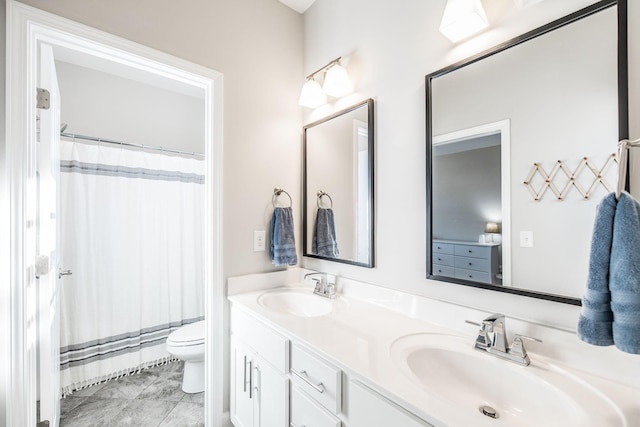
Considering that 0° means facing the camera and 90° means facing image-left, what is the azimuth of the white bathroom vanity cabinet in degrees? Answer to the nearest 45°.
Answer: approximately 45°

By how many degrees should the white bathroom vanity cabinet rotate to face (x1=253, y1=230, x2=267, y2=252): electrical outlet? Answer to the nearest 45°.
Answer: approximately 90° to its right

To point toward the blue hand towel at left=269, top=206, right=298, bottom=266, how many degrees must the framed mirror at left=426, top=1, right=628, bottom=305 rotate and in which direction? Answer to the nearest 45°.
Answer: approximately 45° to its right

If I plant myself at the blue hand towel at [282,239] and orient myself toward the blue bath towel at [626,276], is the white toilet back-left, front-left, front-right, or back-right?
back-right

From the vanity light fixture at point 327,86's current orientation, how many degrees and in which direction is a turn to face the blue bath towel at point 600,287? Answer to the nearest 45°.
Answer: approximately 90° to its left

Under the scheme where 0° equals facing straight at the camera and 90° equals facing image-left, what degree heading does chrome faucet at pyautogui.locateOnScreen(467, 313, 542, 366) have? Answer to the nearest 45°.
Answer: approximately 45°
